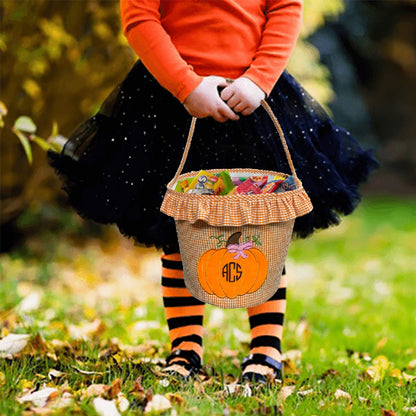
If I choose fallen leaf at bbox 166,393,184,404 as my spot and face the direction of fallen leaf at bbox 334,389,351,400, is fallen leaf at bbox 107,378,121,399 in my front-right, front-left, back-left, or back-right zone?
back-left

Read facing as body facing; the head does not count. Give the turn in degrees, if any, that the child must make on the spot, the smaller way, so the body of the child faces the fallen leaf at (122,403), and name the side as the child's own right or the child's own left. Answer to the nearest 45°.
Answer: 0° — they already face it

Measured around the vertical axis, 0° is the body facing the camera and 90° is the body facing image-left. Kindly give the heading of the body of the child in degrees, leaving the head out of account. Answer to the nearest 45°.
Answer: approximately 0°

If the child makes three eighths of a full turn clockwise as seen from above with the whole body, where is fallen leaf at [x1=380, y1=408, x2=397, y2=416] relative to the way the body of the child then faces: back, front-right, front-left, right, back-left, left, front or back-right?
back
